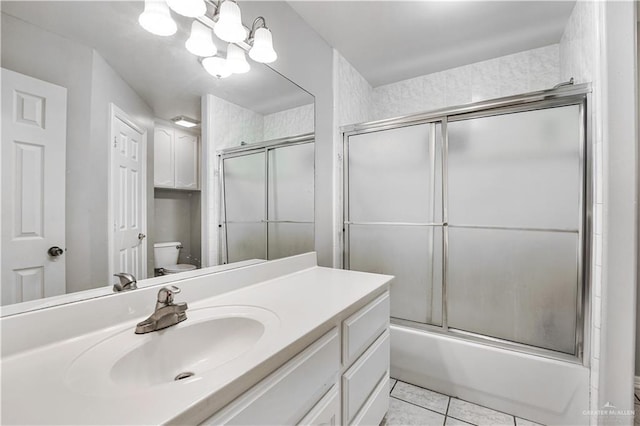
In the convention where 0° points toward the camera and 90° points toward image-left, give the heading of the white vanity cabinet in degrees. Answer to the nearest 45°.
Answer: approximately 315°

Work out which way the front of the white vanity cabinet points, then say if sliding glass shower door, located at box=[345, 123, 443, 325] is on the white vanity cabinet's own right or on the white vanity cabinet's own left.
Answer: on the white vanity cabinet's own left

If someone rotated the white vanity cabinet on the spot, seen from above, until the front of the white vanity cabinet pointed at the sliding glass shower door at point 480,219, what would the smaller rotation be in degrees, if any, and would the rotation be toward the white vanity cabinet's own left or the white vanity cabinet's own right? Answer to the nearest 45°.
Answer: approximately 90° to the white vanity cabinet's own left
